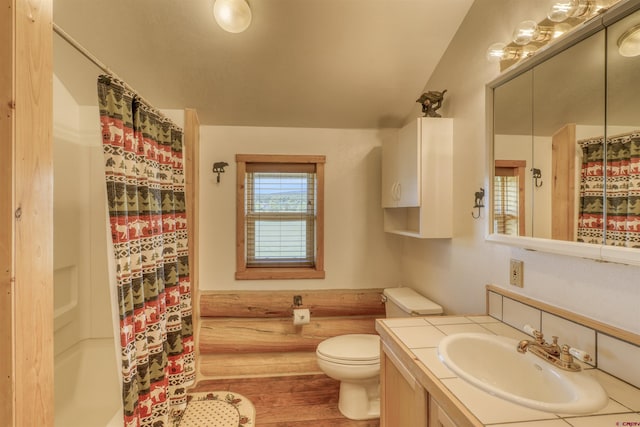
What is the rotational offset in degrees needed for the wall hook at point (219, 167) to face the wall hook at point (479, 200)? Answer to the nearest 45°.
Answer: approximately 45° to its left

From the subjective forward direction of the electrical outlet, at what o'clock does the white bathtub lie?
The white bathtub is roughly at 1 o'clock from the electrical outlet.

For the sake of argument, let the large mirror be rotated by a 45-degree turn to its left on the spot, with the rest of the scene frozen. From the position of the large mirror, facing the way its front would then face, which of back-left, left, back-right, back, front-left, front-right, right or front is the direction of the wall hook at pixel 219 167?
right

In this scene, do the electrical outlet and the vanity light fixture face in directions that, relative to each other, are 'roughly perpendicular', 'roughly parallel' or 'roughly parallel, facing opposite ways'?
roughly parallel

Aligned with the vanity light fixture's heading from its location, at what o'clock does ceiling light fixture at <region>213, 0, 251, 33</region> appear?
The ceiling light fixture is roughly at 1 o'clock from the vanity light fixture.

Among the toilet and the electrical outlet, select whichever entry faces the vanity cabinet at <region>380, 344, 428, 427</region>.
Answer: the electrical outlet

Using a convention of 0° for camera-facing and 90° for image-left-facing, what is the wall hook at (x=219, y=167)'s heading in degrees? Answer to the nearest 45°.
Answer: approximately 0°

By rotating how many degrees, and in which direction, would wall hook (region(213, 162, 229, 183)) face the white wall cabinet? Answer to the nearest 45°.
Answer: approximately 45° to its left

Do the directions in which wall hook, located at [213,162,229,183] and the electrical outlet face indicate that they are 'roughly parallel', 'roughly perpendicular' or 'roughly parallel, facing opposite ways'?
roughly perpendicular
